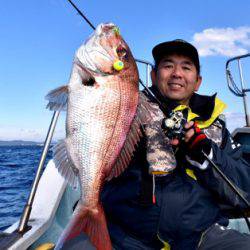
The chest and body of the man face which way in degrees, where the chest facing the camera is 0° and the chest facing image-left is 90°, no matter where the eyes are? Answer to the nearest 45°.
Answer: approximately 0°
